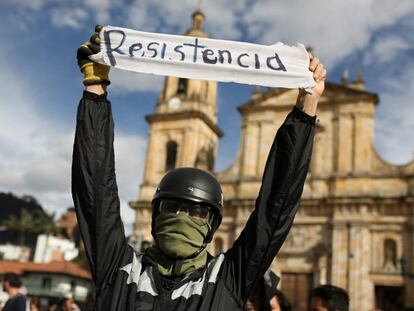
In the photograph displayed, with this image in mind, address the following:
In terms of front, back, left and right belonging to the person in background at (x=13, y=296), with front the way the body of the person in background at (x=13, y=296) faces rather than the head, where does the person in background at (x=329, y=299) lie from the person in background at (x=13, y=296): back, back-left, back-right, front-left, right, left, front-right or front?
back-left

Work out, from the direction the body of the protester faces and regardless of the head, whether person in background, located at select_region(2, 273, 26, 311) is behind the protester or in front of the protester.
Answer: behind

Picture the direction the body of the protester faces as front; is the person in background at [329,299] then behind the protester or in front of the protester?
behind

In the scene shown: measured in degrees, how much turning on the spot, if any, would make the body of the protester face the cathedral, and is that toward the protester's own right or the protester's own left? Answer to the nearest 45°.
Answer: approximately 180°

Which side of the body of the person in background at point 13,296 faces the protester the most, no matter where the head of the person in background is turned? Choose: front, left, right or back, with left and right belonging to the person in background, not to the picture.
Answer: left

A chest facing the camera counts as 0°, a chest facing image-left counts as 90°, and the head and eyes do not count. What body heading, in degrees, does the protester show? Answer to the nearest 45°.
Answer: approximately 0°
